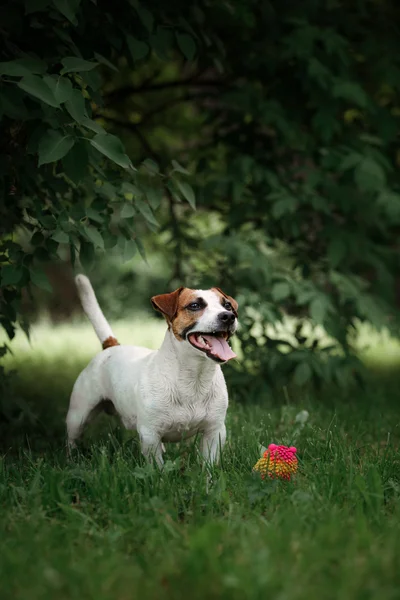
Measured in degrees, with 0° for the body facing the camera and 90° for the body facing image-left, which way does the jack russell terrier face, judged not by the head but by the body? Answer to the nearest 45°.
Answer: approximately 315°
